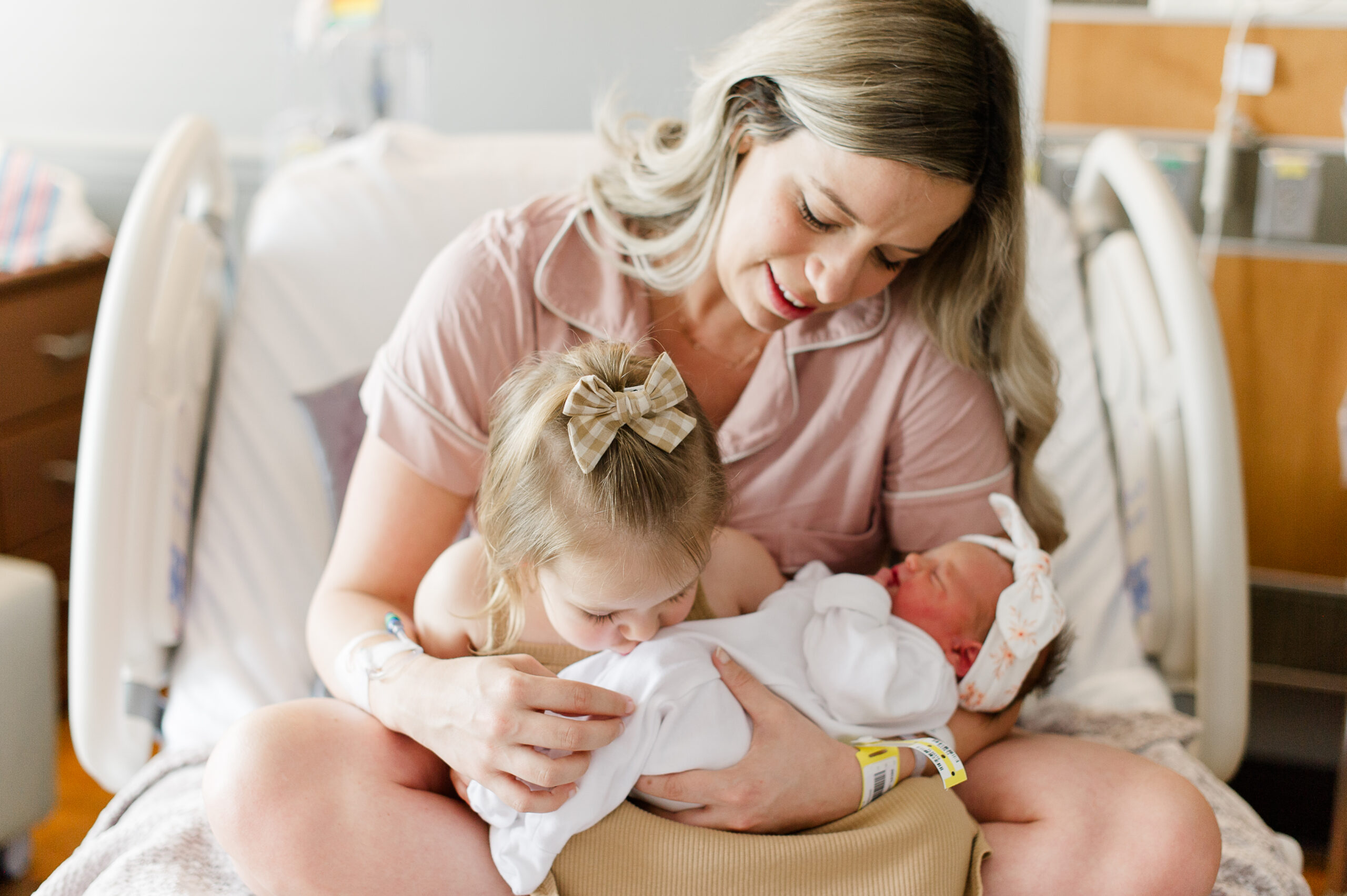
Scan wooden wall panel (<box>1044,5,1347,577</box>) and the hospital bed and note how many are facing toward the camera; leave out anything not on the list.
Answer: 2

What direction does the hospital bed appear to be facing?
toward the camera

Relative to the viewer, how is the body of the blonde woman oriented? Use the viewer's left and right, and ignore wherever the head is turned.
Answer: facing the viewer

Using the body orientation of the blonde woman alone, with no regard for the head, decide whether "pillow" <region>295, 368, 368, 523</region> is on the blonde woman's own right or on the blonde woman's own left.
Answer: on the blonde woman's own right

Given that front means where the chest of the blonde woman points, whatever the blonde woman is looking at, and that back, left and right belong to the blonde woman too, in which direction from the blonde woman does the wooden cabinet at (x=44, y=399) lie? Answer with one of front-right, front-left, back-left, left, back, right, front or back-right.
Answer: back-right

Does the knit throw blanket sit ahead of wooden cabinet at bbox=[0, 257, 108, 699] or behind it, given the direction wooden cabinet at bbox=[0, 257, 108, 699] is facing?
ahead

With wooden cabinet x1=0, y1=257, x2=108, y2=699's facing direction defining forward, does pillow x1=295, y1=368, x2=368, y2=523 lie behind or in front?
in front

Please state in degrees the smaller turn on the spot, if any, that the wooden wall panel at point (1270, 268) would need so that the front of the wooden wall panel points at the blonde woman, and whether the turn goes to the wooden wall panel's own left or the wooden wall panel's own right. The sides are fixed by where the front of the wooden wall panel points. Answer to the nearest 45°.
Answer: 0° — it already faces them

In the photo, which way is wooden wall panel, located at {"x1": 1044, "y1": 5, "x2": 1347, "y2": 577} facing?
toward the camera

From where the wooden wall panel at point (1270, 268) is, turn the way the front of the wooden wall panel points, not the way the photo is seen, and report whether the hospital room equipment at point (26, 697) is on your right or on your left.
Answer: on your right

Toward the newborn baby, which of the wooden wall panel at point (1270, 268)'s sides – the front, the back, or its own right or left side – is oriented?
front
